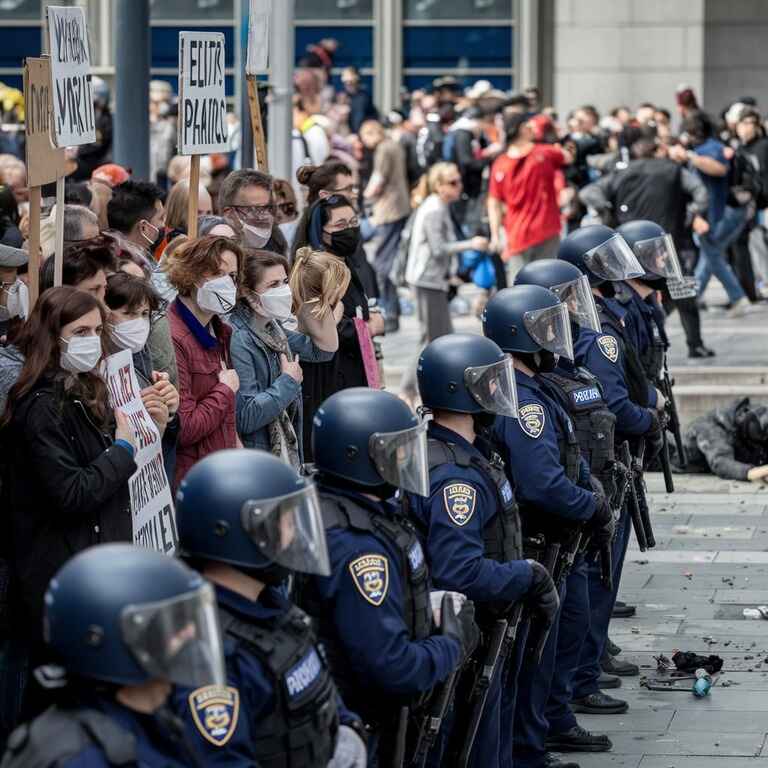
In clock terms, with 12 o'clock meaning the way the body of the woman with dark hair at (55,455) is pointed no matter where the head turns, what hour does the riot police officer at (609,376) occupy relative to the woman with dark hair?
The riot police officer is roughly at 9 o'clock from the woman with dark hair.

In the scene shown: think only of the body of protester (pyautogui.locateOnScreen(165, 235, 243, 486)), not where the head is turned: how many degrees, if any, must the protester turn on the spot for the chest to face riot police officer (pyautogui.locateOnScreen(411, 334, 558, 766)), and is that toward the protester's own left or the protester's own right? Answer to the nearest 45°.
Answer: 0° — they already face them

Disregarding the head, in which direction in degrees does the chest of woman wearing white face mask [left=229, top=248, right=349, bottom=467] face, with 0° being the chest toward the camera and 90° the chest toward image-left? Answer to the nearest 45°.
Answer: approximately 315°

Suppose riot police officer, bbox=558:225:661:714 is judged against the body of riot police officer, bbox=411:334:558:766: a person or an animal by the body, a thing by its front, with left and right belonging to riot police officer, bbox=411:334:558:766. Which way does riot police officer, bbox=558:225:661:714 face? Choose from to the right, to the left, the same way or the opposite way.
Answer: the same way
